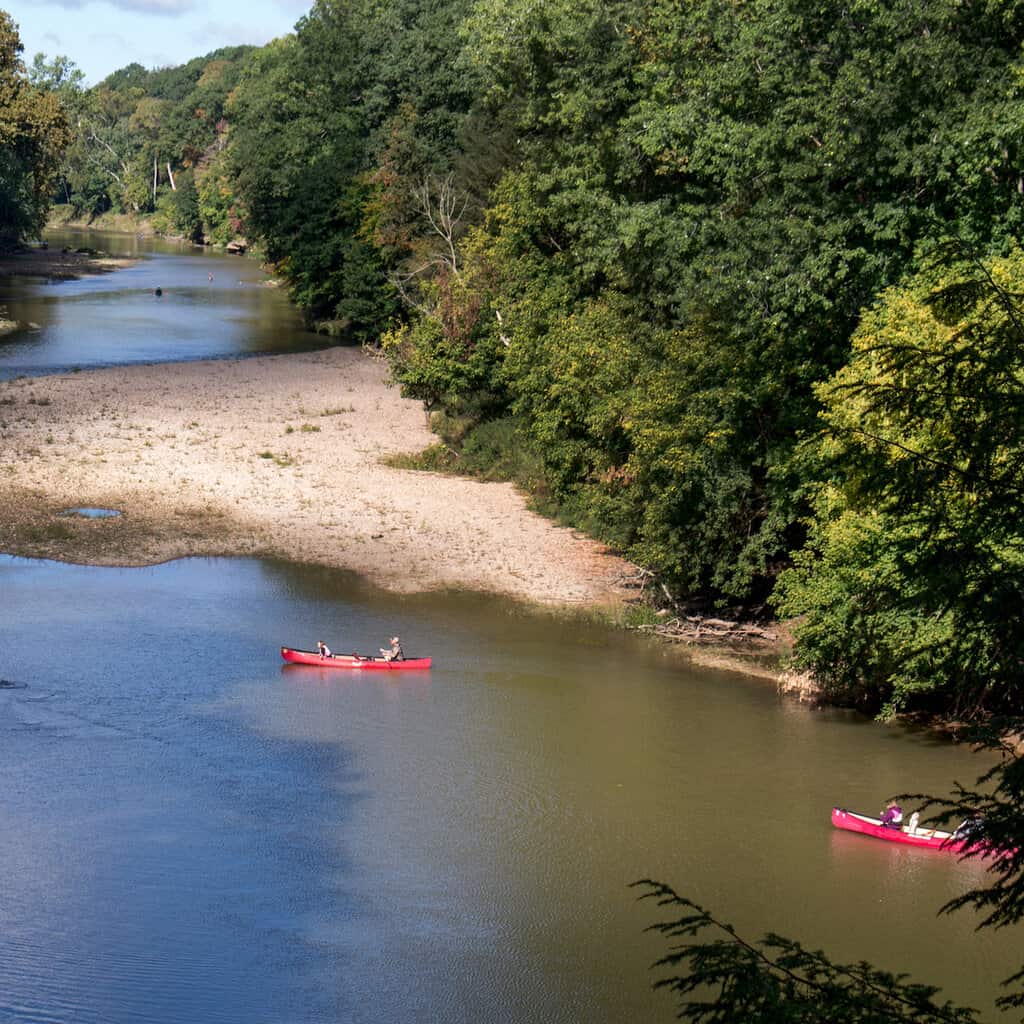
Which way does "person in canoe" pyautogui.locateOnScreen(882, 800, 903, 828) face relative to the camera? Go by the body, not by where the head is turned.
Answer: to the viewer's left

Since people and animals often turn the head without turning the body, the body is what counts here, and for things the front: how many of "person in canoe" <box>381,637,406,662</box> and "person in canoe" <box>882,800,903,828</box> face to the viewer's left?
2

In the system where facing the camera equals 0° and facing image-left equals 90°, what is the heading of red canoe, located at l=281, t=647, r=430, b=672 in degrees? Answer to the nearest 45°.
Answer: approximately 90°

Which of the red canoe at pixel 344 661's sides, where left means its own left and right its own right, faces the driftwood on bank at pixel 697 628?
back

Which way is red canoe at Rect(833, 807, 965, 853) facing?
to the viewer's left

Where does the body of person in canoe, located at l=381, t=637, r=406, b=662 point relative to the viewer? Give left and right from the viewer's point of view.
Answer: facing to the left of the viewer

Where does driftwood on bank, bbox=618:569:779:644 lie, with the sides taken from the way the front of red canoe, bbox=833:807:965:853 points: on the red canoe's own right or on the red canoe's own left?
on the red canoe's own right

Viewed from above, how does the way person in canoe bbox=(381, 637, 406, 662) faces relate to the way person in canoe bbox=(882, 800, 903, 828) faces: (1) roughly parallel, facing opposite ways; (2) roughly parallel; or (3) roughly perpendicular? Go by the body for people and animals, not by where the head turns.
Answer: roughly parallel

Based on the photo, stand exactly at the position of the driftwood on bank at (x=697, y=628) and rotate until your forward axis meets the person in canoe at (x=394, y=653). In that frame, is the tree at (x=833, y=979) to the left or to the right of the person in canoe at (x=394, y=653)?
left

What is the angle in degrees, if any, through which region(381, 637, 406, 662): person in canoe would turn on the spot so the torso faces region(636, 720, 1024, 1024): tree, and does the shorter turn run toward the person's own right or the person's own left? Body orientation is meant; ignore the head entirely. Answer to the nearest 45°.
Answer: approximately 90° to the person's own left

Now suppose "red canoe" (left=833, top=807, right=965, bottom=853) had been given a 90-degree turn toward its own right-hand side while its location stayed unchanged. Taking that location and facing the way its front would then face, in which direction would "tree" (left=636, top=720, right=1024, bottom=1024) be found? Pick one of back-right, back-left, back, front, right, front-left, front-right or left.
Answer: back

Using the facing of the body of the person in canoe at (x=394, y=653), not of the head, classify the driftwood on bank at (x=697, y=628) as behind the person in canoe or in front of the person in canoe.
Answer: behind

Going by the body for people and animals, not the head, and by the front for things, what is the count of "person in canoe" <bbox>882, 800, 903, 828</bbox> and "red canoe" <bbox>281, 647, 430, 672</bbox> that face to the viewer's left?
2

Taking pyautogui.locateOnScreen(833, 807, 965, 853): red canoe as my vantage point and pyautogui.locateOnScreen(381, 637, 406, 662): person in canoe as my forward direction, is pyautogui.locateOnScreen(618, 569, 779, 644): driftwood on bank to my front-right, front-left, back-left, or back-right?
front-right

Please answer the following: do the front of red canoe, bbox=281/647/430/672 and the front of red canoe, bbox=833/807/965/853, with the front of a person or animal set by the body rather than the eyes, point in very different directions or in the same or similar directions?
same or similar directions
